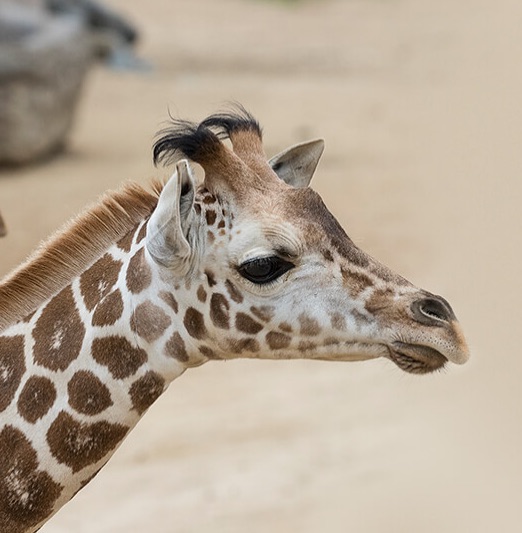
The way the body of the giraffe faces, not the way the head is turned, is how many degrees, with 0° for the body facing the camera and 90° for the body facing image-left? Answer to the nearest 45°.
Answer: approximately 270°

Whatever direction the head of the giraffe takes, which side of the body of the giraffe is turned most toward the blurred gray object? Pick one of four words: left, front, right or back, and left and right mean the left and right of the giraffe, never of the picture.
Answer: left
